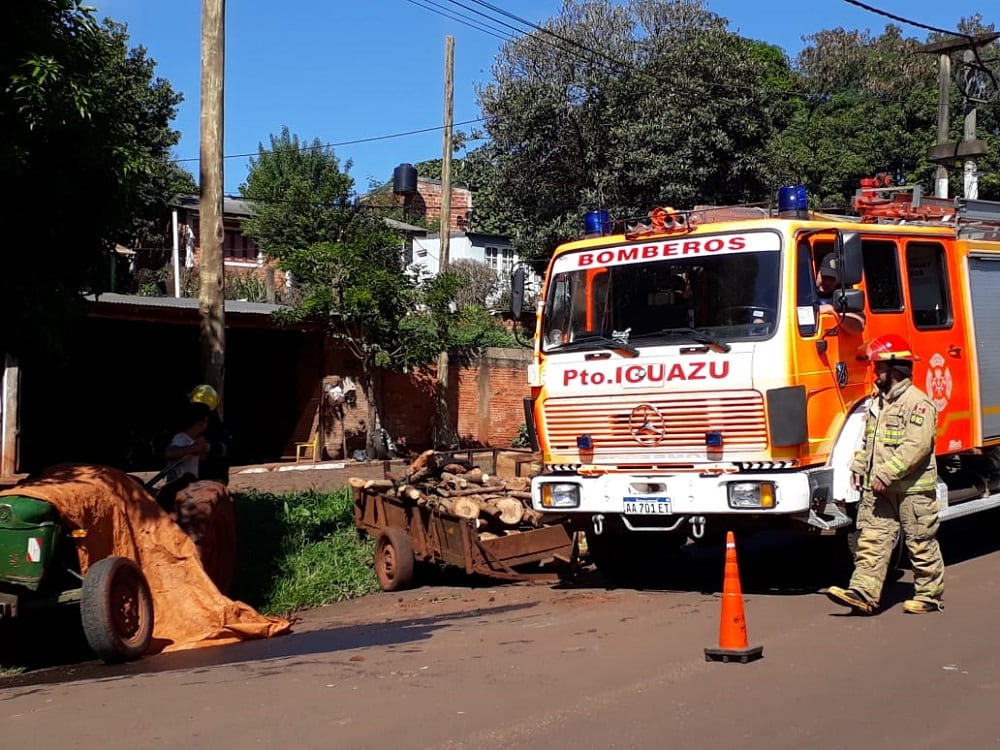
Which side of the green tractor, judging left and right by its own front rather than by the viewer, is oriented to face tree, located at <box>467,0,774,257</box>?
back

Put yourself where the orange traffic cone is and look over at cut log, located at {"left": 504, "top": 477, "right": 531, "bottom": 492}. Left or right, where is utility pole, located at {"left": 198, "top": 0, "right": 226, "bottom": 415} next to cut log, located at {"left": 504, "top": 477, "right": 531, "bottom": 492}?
left

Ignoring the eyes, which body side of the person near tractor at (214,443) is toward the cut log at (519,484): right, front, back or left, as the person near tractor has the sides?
back

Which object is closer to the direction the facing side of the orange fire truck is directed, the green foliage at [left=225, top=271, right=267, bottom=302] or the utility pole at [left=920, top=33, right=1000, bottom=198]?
the green foliage

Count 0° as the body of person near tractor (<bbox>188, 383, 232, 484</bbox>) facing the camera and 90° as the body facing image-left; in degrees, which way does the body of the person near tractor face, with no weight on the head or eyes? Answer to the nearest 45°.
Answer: approximately 90°

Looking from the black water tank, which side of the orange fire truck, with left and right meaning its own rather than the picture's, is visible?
right

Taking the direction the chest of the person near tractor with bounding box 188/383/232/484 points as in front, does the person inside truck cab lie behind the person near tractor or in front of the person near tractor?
behind
